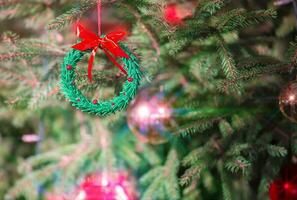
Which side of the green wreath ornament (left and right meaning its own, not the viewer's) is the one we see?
front
